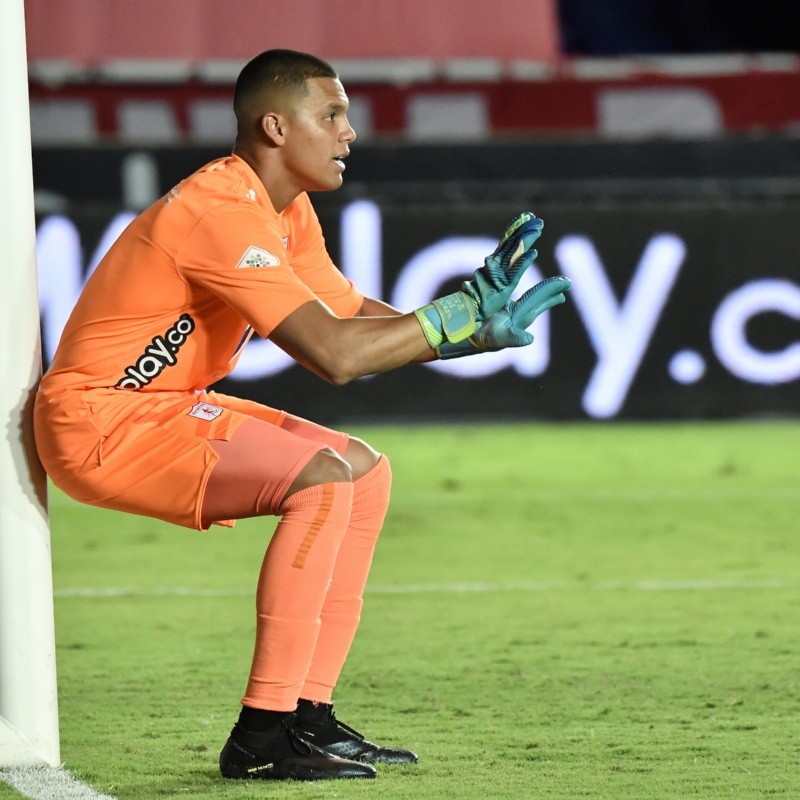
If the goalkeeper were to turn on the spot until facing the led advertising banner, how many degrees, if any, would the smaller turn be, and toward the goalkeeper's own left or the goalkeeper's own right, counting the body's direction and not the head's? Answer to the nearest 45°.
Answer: approximately 90° to the goalkeeper's own left

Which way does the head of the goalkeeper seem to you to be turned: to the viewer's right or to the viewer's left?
to the viewer's right

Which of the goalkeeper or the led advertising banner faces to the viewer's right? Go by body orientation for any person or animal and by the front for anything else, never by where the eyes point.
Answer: the goalkeeper

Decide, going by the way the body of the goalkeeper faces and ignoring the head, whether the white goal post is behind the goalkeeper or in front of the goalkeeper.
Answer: behind

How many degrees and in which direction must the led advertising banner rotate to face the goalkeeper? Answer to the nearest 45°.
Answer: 0° — it already faces them

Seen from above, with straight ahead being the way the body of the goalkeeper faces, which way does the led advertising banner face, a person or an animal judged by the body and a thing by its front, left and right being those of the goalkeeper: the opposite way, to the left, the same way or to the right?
to the right

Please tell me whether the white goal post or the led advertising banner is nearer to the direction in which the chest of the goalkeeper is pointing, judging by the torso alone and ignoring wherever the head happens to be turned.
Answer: the led advertising banner

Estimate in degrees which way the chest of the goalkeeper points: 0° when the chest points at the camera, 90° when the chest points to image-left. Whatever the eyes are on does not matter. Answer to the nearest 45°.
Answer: approximately 270°
